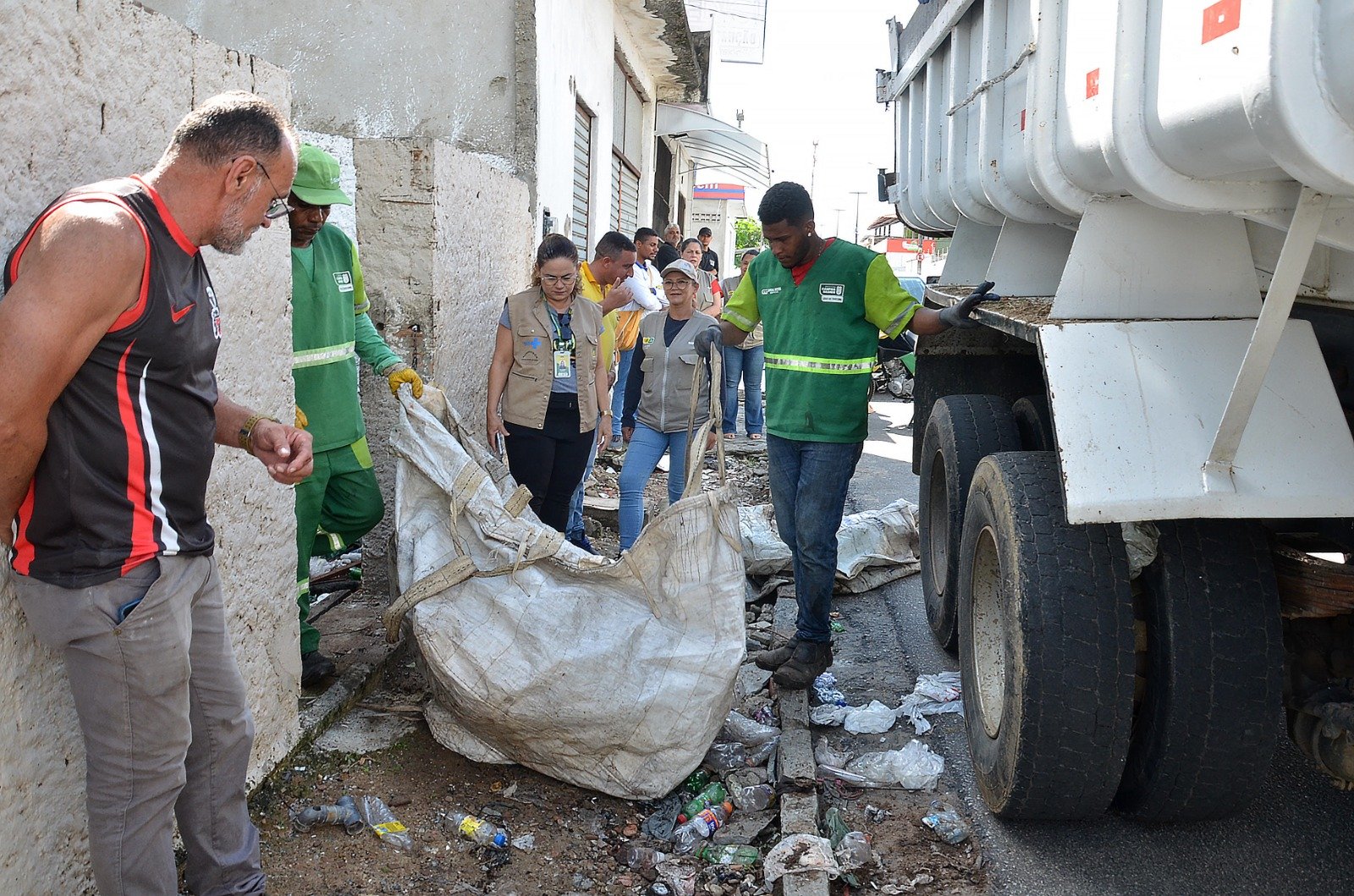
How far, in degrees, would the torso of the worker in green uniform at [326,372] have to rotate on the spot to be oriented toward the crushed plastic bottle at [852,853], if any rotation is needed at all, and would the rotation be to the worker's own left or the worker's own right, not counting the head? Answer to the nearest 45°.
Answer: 0° — they already face it

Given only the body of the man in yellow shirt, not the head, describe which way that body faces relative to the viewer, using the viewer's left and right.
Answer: facing to the right of the viewer

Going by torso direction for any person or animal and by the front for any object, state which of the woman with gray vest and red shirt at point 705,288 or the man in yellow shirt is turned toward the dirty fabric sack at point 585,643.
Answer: the woman with gray vest and red shirt

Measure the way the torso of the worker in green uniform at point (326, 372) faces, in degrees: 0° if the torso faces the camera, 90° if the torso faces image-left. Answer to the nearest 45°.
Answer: approximately 315°

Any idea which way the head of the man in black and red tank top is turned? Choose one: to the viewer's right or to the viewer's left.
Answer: to the viewer's right

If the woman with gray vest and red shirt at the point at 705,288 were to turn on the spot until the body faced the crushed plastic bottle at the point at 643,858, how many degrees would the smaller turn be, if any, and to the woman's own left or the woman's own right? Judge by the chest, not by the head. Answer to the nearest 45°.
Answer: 0° — they already face it
